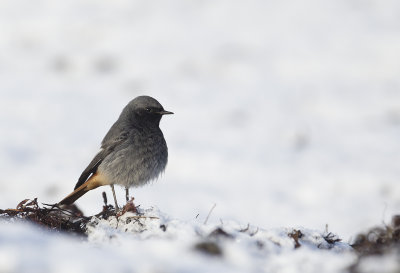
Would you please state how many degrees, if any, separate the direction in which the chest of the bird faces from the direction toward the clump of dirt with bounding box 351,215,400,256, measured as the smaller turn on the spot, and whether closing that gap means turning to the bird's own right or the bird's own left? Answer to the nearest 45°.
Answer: approximately 45° to the bird's own right

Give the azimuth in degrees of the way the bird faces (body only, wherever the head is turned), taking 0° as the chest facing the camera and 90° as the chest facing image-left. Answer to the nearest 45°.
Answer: approximately 270°
